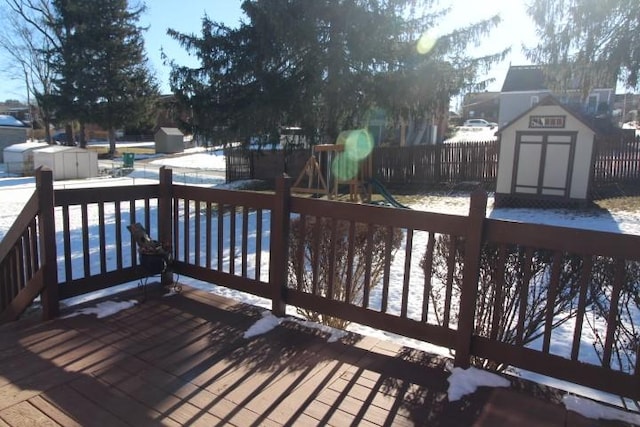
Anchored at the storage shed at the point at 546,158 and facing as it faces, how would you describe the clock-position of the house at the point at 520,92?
The house is roughly at 6 o'clock from the storage shed.

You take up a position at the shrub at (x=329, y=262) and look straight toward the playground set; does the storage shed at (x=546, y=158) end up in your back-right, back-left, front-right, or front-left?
front-right

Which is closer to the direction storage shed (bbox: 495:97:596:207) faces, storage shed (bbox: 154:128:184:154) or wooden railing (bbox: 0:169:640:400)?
the wooden railing

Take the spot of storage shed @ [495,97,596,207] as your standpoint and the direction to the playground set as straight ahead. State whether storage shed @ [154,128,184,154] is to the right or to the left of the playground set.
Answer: right

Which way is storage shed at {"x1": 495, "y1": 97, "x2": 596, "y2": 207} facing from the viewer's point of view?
toward the camera

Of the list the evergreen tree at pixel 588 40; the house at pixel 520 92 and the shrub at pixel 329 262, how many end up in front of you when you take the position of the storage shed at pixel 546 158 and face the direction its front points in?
1

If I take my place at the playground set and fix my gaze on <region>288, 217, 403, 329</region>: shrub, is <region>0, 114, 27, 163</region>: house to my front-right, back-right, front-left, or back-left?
back-right

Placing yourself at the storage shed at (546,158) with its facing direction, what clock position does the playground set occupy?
The playground set is roughly at 3 o'clock from the storage shed.
